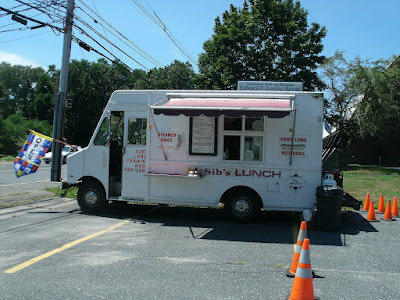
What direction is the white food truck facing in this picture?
to the viewer's left

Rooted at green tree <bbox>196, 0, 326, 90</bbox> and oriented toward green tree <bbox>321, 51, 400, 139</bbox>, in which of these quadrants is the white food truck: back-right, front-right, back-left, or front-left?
back-right

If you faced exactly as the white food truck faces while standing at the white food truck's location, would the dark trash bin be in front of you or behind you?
behind
